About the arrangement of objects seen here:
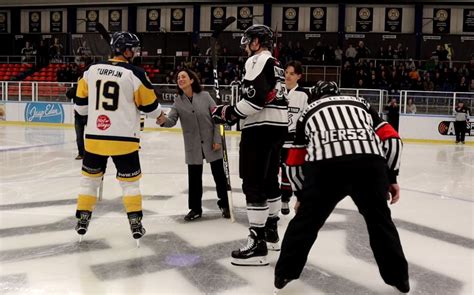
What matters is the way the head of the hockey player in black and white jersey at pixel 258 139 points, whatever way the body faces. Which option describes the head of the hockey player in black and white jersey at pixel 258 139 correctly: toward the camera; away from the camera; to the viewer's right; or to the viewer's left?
to the viewer's left

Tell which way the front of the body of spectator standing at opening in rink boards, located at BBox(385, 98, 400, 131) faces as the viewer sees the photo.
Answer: toward the camera

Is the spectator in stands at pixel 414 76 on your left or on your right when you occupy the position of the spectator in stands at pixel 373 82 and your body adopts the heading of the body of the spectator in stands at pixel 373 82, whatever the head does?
on your left

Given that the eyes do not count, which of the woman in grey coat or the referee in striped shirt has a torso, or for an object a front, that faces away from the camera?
the referee in striped shirt

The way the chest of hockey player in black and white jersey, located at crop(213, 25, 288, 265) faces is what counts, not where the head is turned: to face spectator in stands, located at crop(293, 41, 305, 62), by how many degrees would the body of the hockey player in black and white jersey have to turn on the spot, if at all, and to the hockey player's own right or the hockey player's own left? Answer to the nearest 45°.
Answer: approximately 90° to the hockey player's own right

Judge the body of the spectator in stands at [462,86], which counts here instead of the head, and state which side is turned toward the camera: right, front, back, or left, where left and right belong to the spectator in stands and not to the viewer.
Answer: front

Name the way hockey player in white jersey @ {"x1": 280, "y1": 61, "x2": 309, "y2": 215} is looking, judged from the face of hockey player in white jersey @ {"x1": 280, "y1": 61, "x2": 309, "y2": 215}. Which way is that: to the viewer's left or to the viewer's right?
to the viewer's left

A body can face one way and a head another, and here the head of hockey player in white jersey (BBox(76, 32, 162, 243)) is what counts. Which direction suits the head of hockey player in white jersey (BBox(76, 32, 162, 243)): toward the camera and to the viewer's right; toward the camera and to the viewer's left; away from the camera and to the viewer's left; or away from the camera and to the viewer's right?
away from the camera and to the viewer's right

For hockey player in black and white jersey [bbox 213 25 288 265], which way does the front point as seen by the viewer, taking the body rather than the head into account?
to the viewer's left

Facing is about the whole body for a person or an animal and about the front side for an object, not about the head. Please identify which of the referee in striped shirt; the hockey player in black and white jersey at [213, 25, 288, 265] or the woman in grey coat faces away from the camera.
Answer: the referee in striped shirt

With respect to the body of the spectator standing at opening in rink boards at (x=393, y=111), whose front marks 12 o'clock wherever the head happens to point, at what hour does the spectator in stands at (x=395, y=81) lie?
the spectator in stands at (x=395, y=81) is roughly at 6 o'clock from the spectator standing at opening in rink boards at (x=393, y=111).

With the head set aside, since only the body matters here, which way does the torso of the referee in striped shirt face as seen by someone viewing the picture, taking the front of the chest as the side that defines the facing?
away from the camera

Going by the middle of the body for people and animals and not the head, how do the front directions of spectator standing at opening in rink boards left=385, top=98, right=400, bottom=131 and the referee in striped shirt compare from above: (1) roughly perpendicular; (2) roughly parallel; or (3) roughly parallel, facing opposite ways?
roughly parallel, facing opposite ways

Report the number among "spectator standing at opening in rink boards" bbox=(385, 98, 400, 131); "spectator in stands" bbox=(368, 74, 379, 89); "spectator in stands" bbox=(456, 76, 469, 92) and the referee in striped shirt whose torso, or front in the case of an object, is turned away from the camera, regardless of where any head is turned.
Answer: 1
